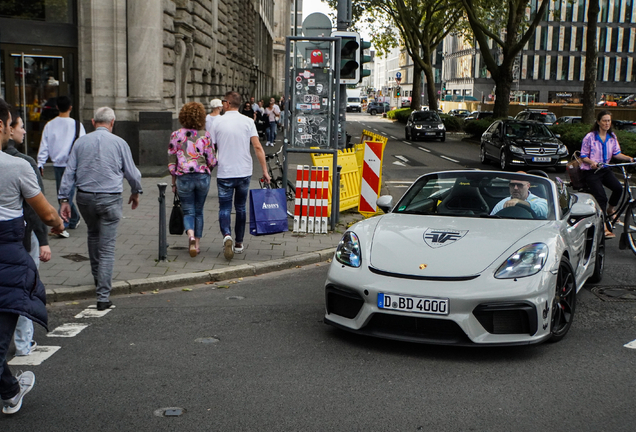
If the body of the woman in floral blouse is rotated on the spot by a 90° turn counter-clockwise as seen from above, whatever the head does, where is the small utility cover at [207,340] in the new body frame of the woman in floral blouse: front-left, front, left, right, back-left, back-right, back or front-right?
left

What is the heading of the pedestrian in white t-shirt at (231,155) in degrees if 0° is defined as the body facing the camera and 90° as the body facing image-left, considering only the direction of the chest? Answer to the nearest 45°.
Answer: approximately 180°

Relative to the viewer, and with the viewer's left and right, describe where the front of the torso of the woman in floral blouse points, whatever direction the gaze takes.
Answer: facing away from the viewer

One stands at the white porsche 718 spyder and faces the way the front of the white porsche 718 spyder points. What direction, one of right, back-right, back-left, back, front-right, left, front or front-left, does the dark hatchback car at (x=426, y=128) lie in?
back-right

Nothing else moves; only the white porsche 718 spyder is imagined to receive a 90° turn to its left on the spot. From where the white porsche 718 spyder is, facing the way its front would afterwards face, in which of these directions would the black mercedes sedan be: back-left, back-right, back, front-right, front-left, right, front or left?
back-left

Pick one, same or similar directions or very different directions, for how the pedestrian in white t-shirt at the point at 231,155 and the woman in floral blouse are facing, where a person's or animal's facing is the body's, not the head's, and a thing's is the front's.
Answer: same or similar directions

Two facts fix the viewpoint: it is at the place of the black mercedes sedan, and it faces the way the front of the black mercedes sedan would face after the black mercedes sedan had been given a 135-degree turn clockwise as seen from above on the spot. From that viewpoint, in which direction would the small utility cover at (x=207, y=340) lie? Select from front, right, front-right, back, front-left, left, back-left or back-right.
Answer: left

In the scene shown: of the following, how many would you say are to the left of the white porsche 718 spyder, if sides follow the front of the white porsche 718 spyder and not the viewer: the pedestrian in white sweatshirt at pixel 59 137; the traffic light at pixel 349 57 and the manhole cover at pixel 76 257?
0

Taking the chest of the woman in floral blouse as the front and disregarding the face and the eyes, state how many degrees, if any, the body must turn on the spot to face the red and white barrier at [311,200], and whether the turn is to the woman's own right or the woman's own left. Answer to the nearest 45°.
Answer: approximately 45° to the woman's own right

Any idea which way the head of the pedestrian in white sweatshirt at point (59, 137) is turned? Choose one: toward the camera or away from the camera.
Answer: away from the camera

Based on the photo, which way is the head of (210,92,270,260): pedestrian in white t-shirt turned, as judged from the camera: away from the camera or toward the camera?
away from the camera
